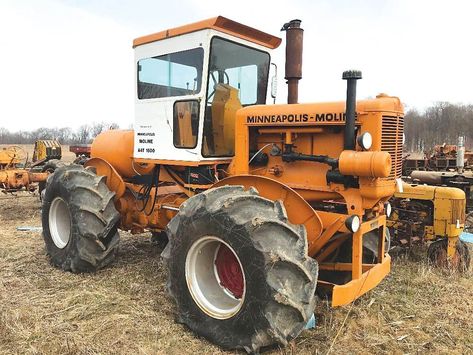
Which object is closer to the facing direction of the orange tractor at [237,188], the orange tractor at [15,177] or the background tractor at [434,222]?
the background tractor

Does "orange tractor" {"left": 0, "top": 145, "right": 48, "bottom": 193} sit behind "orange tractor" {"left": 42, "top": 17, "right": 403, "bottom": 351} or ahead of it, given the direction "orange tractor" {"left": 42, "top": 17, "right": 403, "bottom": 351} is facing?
behind

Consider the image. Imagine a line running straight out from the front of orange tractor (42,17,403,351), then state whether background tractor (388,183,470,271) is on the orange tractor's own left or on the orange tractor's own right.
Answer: on the orange tractor's own left

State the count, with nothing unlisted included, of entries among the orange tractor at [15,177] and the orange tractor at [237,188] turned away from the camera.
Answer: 0

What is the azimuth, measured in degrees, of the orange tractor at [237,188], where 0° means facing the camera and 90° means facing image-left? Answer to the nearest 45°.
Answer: approximately 315°
